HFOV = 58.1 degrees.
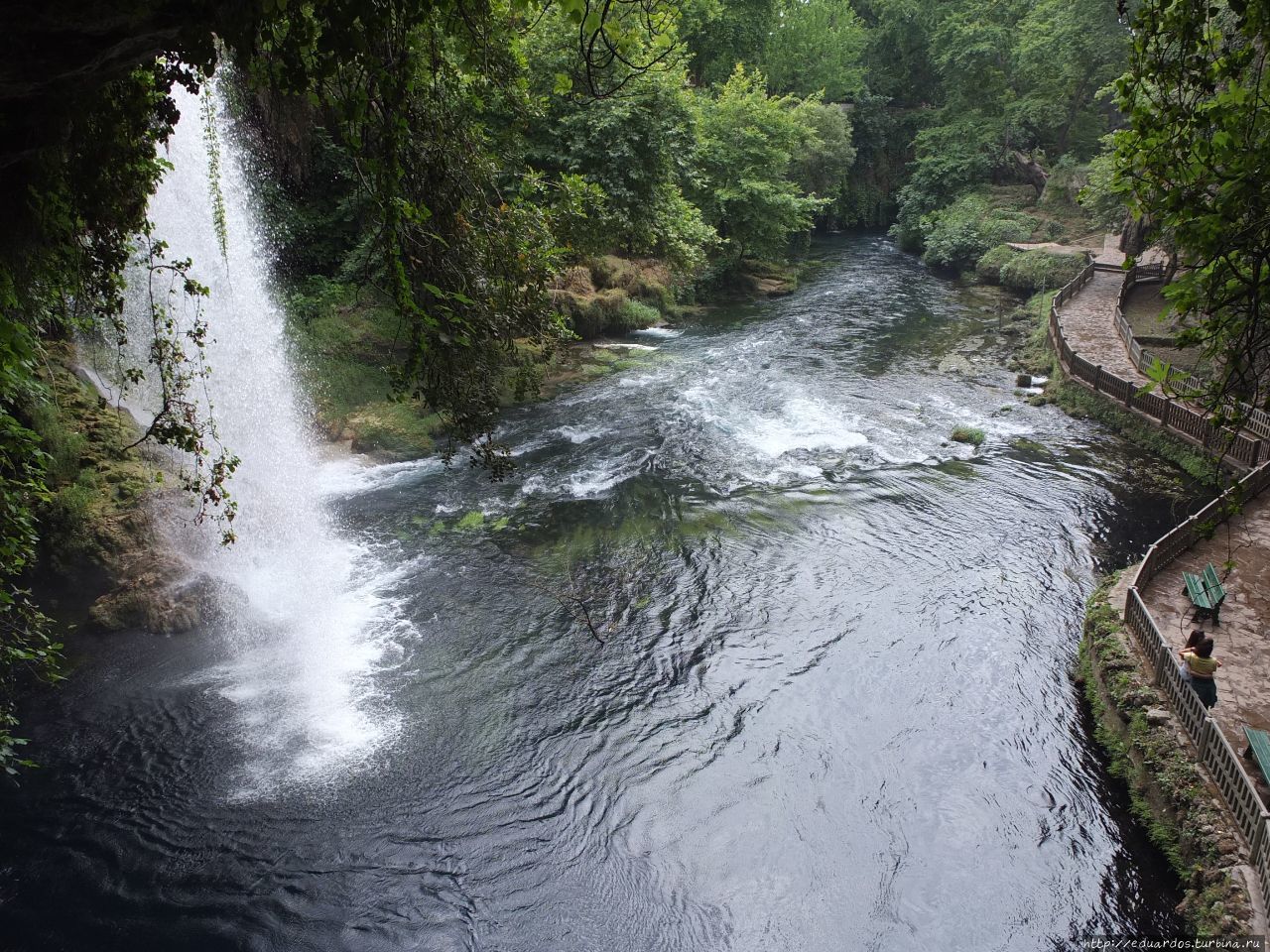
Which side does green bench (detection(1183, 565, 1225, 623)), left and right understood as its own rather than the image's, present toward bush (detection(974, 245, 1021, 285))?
right

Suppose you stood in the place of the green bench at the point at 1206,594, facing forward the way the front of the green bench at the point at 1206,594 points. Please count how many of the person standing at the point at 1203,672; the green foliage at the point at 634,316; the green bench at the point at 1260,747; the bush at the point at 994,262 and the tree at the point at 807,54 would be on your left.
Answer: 2

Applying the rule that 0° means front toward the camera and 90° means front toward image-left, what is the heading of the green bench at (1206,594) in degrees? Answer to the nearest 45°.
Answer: approximately 90°

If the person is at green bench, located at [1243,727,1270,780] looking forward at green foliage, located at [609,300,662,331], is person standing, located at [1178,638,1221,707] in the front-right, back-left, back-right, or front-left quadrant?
front-right

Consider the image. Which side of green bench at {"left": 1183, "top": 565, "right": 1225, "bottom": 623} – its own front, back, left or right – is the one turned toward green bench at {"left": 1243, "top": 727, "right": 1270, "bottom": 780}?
left

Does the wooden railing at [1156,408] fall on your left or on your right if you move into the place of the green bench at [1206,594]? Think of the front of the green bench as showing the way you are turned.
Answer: on your right

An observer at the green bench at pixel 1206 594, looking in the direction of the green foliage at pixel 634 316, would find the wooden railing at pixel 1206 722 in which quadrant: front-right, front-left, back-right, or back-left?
back-left

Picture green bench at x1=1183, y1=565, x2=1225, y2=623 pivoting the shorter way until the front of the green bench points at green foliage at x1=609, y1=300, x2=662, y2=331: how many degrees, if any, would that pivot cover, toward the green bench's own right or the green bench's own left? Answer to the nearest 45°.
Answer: approximately 45° to the green bench's own right

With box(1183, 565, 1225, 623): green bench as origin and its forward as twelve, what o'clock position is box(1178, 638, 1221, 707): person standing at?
The person standing is roughly at 9 o'clock from the green bench.

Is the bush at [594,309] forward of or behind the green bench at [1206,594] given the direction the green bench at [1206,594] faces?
forward

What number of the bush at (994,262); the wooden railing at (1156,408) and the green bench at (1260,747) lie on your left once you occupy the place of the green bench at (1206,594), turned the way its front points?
1

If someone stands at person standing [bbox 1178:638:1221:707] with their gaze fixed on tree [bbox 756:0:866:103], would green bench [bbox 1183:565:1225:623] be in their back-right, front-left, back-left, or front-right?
front-right
